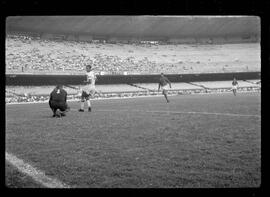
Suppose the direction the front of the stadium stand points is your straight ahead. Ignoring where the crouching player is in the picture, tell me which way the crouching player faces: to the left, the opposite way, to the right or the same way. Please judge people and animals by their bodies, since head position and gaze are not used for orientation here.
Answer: the opposite way

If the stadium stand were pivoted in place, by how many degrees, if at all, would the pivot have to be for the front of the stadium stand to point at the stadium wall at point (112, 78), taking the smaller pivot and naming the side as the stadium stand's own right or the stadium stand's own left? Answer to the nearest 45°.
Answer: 0° — it already faces it

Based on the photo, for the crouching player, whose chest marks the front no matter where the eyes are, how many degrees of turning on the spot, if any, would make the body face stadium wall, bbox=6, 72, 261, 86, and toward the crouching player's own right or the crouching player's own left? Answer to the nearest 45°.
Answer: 0° — they already face it

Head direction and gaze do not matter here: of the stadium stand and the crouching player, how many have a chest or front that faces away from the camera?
1

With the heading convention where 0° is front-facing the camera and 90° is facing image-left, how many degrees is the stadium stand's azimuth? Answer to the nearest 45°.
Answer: approximately 0°

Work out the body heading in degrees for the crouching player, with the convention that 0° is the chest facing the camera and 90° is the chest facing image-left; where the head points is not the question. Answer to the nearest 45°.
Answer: approximately 180°

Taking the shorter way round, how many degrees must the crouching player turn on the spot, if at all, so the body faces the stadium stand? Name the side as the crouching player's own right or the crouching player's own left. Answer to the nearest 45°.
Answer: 0° — they already face it

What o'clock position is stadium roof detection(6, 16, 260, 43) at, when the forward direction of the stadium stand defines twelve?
The stadium roof is roughly at 6 o'clock from the stadium stand.

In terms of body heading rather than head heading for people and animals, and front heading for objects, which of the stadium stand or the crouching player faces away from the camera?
the crouching player

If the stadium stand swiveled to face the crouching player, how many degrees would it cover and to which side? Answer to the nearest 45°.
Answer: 0° — it already faces them
